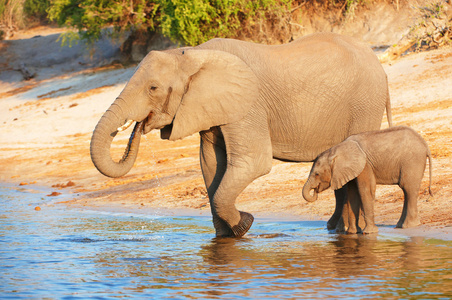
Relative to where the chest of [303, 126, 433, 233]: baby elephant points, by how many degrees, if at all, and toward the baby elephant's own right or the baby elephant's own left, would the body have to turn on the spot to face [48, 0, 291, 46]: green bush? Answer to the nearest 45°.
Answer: approximately 90° to the baby elephant's own right

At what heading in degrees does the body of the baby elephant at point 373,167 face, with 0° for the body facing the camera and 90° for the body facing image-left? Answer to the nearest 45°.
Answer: approximately 90°

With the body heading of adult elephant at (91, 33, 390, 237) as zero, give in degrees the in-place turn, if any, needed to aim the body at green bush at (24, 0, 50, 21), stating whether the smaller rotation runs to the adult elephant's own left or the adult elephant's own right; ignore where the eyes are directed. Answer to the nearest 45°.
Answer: approximately 90° to the adult elephant's own right

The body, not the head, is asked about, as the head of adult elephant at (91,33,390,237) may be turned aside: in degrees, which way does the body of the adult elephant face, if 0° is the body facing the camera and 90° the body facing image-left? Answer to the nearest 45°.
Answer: approximately 90°

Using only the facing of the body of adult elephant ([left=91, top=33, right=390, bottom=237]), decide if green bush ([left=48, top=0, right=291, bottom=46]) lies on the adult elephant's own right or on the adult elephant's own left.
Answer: on the adult elephant's own right
